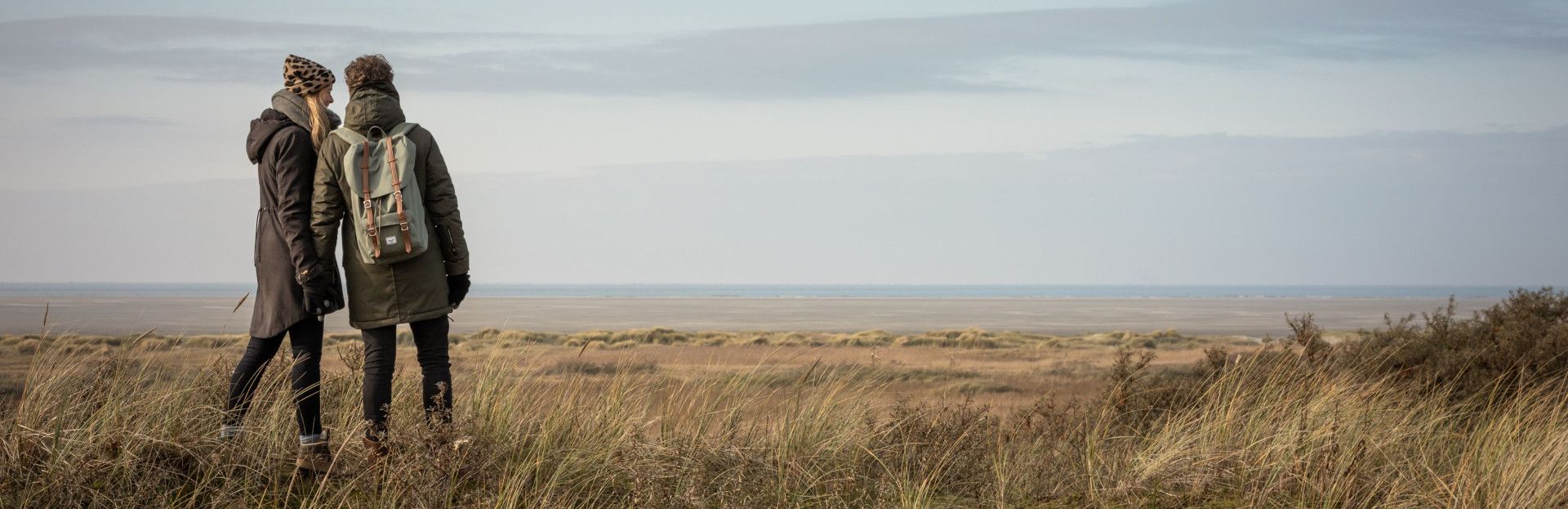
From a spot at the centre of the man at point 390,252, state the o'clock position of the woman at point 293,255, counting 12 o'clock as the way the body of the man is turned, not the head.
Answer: The woman is roughly at 10 o'clock from the man.

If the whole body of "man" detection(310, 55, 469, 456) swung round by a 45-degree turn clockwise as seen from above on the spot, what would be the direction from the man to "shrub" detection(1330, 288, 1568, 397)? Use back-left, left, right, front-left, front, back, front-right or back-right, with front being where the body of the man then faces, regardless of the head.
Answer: front-right

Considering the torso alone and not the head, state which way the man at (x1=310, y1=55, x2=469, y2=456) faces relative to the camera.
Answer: away from the camera
